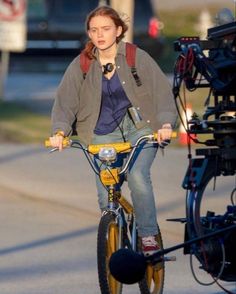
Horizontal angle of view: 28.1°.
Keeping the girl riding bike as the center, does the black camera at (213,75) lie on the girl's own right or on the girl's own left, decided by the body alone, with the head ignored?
on the girl's own left

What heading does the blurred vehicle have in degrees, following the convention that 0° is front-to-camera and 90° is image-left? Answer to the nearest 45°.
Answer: approximately 90°

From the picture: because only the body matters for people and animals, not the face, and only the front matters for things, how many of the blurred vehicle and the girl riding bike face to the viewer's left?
1

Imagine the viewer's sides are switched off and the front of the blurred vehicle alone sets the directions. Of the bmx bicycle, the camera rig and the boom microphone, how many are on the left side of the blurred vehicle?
3

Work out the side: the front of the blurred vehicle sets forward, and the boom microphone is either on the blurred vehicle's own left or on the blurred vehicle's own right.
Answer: on the blurred vehicle's own left

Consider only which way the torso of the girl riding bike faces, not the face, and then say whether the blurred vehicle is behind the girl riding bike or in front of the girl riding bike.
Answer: behind

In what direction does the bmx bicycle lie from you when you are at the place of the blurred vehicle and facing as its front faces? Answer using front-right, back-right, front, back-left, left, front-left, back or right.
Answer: left

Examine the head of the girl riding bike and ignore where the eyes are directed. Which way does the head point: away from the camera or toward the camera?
toward the camera

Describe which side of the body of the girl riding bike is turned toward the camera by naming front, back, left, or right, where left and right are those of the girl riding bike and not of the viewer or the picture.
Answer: front

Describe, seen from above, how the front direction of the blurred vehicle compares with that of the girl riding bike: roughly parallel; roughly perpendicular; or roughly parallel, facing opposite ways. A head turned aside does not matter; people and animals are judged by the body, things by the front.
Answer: roughly perpendicular
